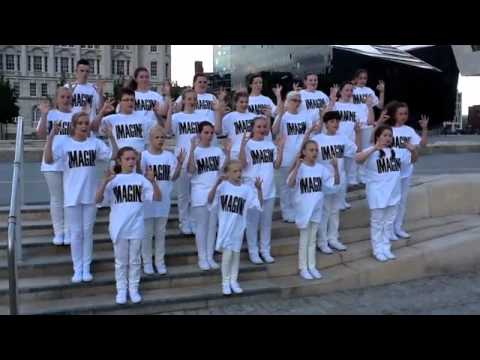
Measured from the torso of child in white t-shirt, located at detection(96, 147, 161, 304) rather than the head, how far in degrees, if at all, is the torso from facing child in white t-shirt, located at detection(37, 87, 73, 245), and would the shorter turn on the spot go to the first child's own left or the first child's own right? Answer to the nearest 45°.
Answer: approximately 135° to the first child's own right

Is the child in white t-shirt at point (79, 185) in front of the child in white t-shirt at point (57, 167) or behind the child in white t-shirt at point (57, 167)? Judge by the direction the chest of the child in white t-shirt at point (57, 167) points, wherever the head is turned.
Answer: in front

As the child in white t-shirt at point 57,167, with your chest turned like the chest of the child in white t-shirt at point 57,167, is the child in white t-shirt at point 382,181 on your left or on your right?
on your left

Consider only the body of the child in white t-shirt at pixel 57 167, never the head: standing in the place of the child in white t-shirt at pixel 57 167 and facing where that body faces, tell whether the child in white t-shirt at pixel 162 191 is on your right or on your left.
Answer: on your left

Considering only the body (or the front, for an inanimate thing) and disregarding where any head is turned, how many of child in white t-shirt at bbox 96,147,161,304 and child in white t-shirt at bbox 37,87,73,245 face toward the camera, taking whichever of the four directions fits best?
2

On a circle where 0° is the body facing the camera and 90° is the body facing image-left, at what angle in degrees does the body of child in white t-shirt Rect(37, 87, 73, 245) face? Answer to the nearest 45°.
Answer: approximately 0°
